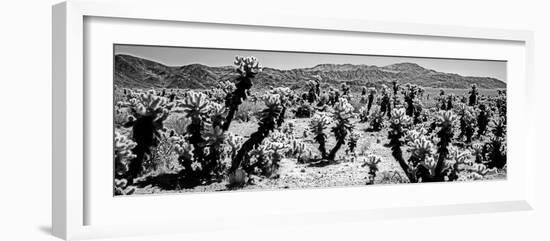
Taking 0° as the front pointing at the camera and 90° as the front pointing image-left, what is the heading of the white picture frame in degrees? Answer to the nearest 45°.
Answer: approximately 315°

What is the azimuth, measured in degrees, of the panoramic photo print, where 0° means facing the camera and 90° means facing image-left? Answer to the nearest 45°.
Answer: approximately 315°
